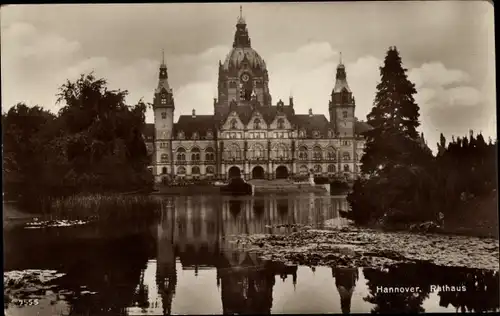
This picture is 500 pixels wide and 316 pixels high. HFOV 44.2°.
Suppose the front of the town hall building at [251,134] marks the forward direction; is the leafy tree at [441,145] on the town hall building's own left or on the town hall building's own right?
on the town hall building's own left

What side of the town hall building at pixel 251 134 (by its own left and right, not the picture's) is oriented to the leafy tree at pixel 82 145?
right

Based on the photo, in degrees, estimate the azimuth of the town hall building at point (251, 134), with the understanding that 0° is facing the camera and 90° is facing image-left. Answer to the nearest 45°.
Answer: approximately 0°
